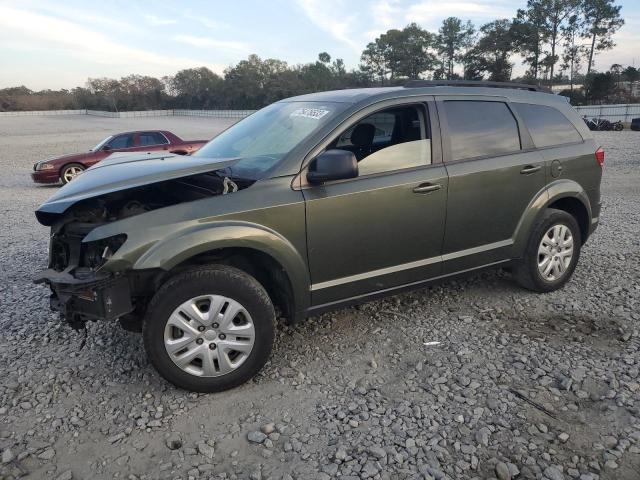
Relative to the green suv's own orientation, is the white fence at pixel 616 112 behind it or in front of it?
behind

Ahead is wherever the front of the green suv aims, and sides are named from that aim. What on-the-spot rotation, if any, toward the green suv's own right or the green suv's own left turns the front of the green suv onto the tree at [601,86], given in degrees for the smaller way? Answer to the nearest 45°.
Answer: approximately 180°

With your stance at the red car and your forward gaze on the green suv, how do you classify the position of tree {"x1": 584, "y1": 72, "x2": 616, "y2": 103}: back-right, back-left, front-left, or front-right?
back-left

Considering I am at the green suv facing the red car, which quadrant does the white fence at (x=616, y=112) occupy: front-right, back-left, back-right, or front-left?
front-right

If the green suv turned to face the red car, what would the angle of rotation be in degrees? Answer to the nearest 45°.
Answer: approximately 90° to its right

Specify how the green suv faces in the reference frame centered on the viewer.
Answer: facing the viewer and to the left of the viewer
